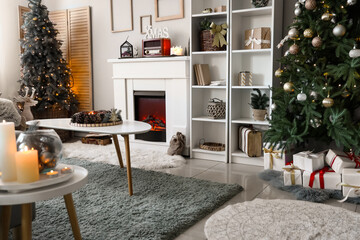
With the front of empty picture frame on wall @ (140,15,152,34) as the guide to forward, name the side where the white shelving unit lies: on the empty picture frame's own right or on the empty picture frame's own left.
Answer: on the empty picture frame's own left

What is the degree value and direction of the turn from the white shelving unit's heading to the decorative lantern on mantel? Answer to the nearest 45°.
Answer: approximately 45° to its right

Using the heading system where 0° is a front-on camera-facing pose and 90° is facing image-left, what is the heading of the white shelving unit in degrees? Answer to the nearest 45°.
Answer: approximately 45°

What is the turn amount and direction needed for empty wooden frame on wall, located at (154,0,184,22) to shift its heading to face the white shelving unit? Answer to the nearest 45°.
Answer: approximately 90° to its left

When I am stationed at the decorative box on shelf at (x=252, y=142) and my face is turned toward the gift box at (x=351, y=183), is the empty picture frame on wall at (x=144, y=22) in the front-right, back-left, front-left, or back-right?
back-right

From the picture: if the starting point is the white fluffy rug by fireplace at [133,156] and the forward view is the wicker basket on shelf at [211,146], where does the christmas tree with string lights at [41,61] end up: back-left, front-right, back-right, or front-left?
back-left

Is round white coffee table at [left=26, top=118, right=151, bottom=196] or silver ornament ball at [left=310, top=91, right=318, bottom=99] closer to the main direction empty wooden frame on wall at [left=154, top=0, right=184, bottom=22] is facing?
the round white coffee table

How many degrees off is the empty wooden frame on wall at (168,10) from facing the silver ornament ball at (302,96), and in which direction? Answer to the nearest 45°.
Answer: approximately 90° to its left

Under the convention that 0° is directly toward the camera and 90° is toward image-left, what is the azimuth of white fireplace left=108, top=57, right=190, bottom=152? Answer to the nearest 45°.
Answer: approximately 45°

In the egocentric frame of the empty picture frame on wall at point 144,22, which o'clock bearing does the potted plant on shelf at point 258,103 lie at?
The potted plant on shelf is roughly at 9 o'clock from the empty picture frame on wall.
